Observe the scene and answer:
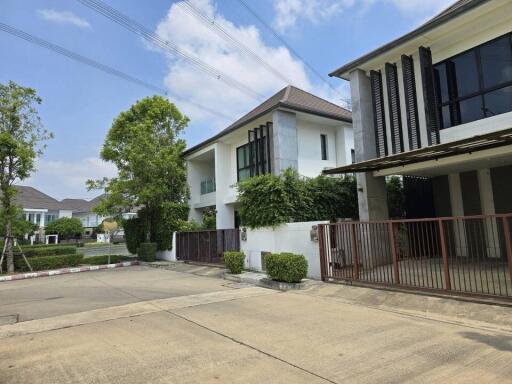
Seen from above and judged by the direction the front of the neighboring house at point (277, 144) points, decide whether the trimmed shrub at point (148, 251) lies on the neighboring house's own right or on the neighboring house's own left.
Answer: on the neighboring house's own right

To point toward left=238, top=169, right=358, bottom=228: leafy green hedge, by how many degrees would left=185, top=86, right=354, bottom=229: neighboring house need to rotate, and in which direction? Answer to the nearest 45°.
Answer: approximately 45° to its left

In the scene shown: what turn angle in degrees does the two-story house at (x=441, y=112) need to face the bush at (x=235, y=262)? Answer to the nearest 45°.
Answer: approximately 45° to its right

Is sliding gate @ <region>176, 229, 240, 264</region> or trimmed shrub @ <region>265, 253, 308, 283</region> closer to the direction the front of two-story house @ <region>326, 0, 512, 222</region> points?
the trimmed shrub

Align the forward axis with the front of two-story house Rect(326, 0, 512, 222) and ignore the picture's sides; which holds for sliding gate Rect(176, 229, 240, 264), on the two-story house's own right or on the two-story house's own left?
on the two-story house's own right

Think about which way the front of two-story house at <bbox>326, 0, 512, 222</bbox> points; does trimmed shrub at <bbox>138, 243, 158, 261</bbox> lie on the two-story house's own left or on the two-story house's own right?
on the two-story house's own right

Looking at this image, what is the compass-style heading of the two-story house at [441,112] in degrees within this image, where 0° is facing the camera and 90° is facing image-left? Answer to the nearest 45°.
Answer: approximately 45°
